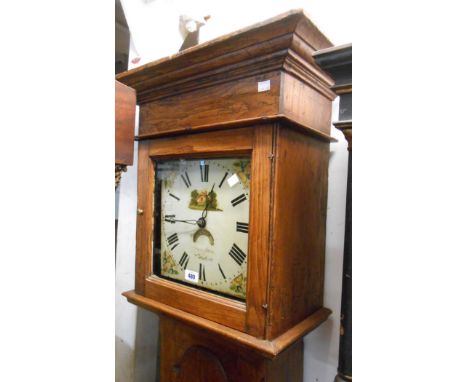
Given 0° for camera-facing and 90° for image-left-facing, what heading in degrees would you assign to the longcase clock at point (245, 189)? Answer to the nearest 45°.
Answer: approximately 45°
